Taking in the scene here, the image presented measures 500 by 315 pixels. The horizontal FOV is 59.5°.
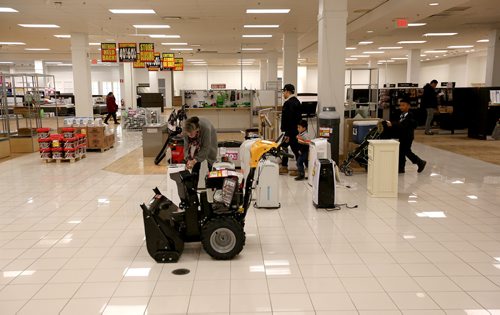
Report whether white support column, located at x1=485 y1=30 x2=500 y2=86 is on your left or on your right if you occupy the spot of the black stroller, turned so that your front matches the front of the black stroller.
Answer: on your right

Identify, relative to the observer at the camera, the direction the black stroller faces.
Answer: facing to the left of the viewer

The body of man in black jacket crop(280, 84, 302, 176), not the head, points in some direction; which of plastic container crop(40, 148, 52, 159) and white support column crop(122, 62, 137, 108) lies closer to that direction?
the plastic container

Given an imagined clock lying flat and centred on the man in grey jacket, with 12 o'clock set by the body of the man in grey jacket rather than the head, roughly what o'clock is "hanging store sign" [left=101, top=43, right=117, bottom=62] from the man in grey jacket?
The hanging store sign is roughly at 4 o'clock from the man in grey jacket.

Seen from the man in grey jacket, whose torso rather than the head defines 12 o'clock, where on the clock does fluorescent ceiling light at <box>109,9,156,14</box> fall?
The fluorescent ceiling light is roughly at 4 o'clock from the man in grey jacket.

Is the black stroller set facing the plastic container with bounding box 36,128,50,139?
yes

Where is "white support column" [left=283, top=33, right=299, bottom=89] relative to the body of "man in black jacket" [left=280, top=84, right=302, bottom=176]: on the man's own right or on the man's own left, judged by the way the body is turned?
on the man's own right

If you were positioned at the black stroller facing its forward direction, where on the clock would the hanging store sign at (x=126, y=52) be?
The hanging store sign is roughly at 1 o'clock from the black stroller.

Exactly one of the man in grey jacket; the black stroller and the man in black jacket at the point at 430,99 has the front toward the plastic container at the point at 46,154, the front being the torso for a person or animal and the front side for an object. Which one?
the black stroller

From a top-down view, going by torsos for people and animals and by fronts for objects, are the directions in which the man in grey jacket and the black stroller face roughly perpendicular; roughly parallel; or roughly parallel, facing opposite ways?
roughly perpendicular
